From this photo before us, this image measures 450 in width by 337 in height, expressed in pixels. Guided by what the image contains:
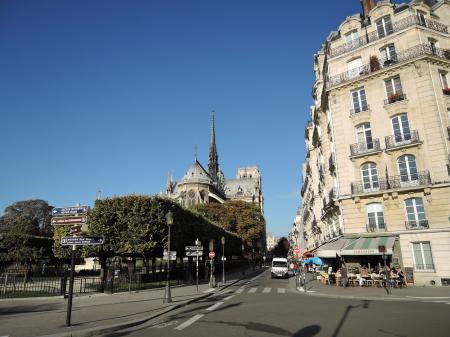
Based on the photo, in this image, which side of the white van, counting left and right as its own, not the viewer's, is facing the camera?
front

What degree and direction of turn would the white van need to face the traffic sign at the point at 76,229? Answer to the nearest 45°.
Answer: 0° — it already faces it

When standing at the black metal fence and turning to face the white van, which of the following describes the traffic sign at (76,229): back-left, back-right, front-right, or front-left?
back-right

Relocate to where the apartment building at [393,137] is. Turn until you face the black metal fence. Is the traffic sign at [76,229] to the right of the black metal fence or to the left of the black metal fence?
left

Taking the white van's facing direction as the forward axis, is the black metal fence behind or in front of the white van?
in front

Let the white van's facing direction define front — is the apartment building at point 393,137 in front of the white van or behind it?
in front

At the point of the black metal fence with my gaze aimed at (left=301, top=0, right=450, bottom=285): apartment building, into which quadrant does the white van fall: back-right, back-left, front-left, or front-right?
front-left
